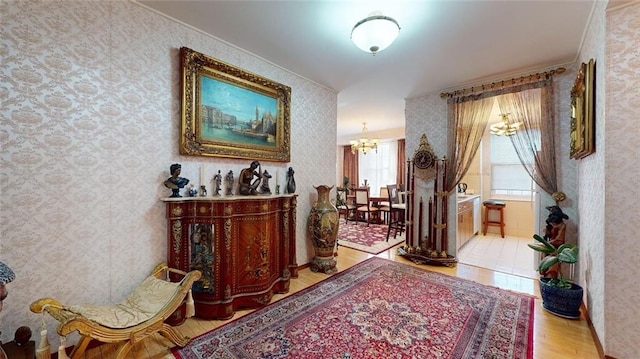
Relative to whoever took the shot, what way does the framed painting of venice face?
facing the viewer and to the right of the viewer

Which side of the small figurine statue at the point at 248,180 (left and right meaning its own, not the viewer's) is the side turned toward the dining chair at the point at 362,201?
left

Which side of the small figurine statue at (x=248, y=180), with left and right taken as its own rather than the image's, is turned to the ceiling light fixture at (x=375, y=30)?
front

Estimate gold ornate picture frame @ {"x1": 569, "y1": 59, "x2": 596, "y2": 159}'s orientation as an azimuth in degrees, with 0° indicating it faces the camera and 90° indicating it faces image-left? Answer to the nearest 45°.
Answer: approximately 90°

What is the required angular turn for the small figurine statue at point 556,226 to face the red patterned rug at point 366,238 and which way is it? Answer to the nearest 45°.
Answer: approximately 45° to its right

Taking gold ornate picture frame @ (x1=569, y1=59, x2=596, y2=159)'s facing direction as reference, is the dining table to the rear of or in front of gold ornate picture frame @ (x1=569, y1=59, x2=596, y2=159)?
in front

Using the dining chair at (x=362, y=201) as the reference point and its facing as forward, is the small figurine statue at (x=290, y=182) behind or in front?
behind

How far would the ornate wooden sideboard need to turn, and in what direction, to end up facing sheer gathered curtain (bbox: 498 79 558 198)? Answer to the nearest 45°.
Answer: approximately 45° to its left

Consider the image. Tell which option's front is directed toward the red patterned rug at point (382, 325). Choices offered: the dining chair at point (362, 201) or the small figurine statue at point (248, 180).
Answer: the small figurine statue

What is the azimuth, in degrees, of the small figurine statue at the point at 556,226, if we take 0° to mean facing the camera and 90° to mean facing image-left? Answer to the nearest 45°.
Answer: approximately 45°

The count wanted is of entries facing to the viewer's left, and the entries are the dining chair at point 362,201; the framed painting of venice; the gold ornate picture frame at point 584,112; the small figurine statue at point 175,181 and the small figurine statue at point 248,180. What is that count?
1

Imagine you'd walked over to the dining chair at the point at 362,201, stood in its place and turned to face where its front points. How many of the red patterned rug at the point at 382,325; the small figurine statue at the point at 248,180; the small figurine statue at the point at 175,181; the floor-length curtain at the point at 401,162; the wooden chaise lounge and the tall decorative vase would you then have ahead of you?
1

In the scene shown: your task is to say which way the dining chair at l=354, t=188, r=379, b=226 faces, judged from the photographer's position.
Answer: facing away from the viewer and to the right of the viewer
